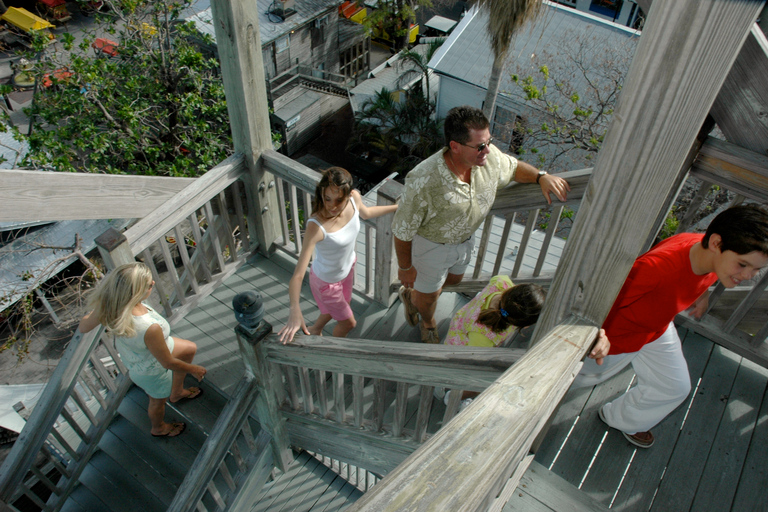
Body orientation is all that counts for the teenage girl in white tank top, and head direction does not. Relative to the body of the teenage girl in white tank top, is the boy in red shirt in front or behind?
in front

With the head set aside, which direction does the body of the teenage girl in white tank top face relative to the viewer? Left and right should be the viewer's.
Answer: facing the viewer and to the right of the viewer

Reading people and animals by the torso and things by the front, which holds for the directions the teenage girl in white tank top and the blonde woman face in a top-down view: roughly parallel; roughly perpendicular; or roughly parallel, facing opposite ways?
roughly perpendicular

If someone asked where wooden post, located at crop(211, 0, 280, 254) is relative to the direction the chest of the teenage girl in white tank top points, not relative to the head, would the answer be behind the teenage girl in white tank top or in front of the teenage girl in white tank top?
behind

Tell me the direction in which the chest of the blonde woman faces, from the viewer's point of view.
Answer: to the viewer's right

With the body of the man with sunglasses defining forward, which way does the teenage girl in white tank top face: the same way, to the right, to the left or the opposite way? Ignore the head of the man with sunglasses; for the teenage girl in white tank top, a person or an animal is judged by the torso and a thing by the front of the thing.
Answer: the same way

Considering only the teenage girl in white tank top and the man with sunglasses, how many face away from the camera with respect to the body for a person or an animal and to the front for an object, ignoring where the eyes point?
0

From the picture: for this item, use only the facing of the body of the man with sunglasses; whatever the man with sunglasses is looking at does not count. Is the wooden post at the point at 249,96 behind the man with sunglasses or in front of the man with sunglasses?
behind

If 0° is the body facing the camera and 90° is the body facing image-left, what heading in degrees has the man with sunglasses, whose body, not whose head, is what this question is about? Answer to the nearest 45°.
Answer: approximately 315°
